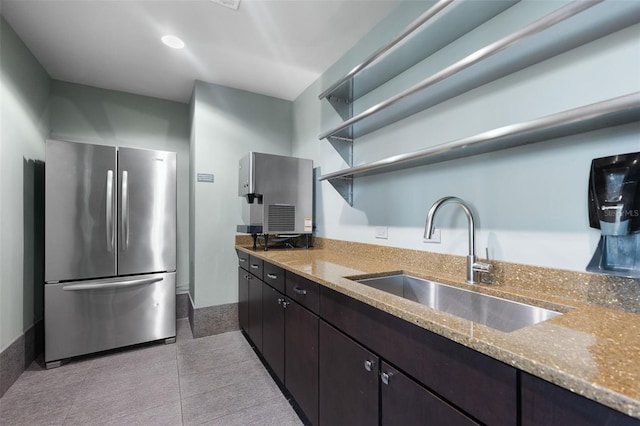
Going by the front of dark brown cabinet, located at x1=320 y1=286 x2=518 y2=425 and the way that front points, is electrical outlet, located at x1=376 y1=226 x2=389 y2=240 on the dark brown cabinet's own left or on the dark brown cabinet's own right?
on the dark brown cabinet's own right

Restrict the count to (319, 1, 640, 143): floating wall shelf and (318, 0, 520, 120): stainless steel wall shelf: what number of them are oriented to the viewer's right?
0

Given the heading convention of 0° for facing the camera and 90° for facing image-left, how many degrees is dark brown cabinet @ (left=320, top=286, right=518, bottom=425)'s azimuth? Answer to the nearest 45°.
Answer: approximately 45°

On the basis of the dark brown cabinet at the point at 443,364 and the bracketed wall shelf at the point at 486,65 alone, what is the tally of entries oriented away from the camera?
0

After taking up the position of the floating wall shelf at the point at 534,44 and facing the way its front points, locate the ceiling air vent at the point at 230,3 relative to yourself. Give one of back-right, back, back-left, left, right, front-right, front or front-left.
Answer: front-right

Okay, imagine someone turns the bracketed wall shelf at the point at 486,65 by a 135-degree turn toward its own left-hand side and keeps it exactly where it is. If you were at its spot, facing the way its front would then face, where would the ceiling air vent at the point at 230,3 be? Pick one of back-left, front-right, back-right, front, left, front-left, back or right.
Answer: back

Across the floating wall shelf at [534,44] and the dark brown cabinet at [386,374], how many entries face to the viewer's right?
0

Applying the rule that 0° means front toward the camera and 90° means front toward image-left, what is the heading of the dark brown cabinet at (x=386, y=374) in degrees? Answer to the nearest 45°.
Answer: approximately 45°
